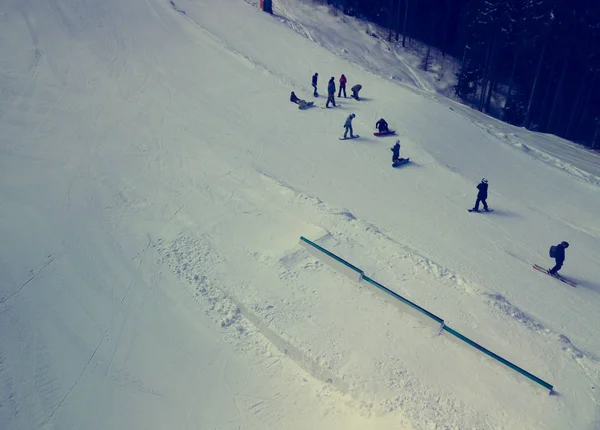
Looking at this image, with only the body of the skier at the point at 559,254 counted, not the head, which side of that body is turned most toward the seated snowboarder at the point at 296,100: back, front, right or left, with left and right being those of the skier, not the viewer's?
back

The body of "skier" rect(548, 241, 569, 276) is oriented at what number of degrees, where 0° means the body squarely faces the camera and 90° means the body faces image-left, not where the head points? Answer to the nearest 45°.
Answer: approximately 270°

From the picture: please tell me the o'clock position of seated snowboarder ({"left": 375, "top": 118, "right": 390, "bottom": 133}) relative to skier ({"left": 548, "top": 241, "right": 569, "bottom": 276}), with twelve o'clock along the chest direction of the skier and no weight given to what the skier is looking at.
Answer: The seated snowboarder is roughly at 7 o'clock from the skier.

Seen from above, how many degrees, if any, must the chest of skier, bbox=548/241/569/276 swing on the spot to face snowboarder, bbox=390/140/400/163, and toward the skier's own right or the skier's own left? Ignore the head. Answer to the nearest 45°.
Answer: approximately 135° to the skier's own left
